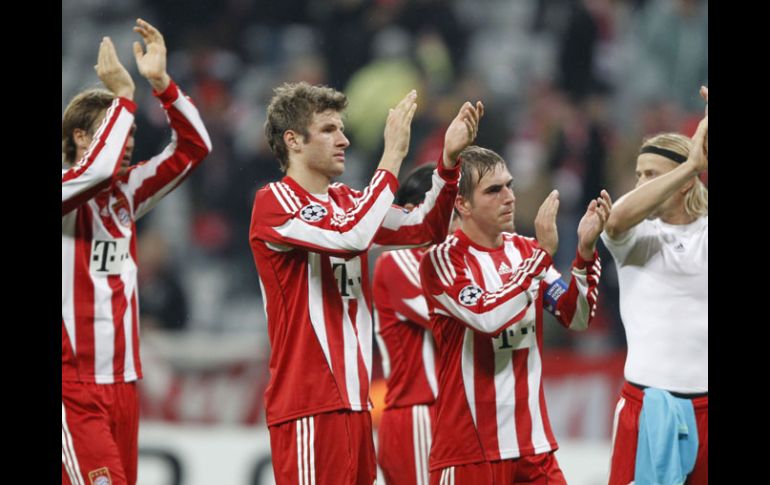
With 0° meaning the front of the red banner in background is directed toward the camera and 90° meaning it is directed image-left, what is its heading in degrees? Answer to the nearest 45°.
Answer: approximately 0°

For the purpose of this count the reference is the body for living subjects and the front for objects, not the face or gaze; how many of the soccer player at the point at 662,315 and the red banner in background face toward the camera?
2

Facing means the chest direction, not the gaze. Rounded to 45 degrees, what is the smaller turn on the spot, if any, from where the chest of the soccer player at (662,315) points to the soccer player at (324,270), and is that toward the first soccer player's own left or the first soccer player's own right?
approximately 45° to the first soccer player's own right

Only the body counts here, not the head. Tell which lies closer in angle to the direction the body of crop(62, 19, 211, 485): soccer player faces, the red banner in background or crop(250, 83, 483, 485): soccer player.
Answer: the soccer player

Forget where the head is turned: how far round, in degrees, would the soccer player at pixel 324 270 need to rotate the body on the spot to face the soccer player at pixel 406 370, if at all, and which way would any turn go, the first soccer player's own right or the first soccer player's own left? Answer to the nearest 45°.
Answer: approximately 135° to the first soccer player's own left

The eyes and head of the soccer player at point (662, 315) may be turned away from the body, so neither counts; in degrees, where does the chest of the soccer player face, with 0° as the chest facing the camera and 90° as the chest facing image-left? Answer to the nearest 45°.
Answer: approximately 0°

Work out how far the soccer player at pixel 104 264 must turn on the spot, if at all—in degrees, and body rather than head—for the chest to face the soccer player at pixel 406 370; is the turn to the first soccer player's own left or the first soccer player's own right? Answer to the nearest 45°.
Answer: approximately 45° to the first soccer player's own left

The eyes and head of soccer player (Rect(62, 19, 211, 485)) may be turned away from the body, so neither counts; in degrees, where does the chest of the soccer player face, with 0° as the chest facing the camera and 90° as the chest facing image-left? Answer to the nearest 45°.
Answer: approximately 315°

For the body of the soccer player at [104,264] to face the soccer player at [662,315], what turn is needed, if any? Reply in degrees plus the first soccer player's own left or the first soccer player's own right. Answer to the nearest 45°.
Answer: approximately 45° to the first soccer player's own left
